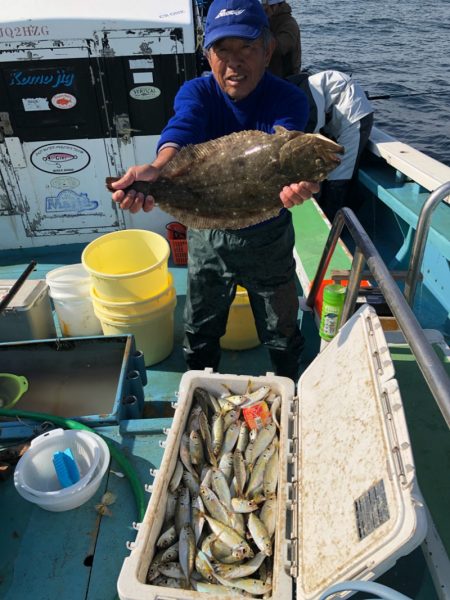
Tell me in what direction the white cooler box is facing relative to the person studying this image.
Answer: facing to the left of the viewer

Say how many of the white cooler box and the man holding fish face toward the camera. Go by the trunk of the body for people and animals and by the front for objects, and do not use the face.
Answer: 1

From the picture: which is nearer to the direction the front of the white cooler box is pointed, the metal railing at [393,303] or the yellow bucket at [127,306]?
the yellow bucket

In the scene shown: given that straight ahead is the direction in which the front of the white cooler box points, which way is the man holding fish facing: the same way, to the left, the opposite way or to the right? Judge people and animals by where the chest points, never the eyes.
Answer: to the left

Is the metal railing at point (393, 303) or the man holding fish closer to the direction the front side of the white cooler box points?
the man holding fish

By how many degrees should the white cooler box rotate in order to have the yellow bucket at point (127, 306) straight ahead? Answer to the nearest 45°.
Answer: approximately 45° to its right

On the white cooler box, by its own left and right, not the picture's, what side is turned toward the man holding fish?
right

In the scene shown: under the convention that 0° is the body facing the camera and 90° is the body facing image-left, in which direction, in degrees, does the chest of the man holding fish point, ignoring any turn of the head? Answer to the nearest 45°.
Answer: approximately 0°

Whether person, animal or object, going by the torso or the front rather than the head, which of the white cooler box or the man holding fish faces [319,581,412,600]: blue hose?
the man holding fish
